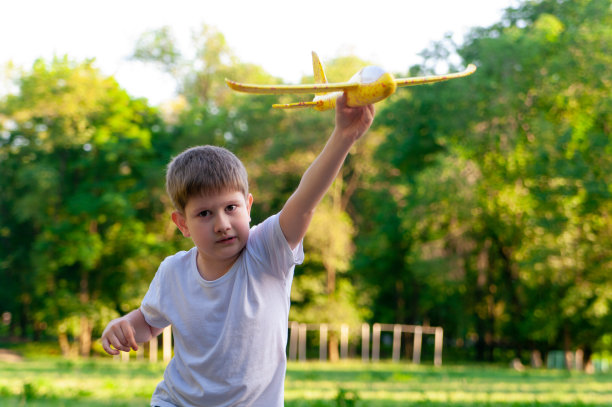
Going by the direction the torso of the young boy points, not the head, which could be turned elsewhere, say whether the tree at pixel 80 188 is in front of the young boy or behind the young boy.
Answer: behind

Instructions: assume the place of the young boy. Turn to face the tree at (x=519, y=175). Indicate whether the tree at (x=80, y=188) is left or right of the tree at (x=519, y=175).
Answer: left

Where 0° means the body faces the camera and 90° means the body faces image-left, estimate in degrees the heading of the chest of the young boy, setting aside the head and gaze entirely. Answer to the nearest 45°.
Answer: approximately 0°

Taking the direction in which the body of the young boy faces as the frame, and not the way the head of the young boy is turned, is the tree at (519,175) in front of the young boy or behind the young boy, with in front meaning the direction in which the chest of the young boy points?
behind
